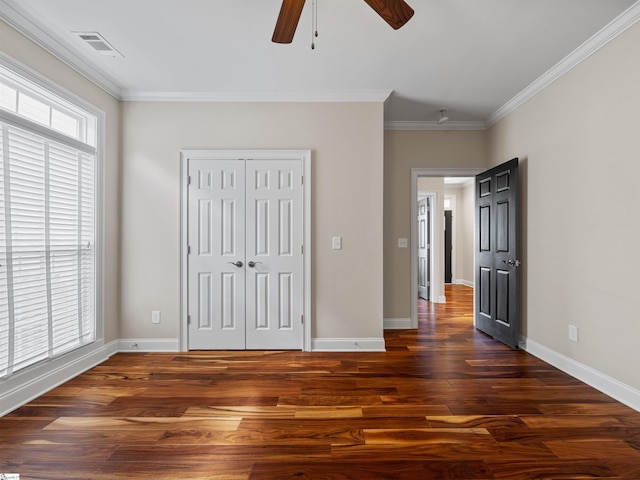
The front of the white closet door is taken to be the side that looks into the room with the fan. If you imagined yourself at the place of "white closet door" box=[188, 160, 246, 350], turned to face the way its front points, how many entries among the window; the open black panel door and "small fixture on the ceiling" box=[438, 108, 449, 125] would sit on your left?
2

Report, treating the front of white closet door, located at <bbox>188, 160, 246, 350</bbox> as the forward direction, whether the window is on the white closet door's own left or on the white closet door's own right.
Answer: on the white closet door's own right

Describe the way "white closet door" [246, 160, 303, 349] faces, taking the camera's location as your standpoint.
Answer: facing the viewer

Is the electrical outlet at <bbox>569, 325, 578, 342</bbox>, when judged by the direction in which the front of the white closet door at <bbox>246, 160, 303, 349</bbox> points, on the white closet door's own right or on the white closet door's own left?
on the white closet door's own left

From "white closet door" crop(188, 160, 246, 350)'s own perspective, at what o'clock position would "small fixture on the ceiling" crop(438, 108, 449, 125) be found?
The small fixture on the ceiling is roughly at 9 o'clock from the white closet door.

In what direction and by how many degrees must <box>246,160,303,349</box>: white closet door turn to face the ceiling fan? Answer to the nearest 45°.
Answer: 0° — it already faces it

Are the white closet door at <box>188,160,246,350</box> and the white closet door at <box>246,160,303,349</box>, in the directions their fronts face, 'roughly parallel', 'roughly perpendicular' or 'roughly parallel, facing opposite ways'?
roughly parallel

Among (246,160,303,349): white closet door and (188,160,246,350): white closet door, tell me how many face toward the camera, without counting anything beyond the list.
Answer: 2

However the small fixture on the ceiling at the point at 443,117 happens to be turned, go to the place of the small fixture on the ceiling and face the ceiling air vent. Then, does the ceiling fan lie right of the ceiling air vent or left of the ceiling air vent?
left

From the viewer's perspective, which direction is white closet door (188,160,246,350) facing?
toward the camera

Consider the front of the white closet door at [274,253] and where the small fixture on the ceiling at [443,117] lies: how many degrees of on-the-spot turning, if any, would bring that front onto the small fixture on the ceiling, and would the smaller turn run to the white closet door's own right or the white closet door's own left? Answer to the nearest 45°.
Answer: approximately 90° to the white closet door's own left

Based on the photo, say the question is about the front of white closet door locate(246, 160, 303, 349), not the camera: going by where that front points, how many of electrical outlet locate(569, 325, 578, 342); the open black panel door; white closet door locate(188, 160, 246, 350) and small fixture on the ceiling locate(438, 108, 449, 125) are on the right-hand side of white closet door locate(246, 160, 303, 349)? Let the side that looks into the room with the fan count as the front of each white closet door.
1

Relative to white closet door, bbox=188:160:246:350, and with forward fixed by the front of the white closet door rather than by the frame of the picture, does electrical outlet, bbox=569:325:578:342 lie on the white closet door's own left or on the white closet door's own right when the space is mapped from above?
on the white closet door's own left
